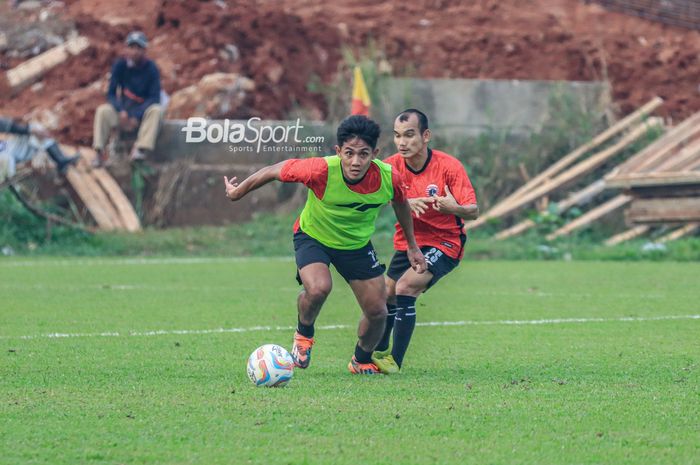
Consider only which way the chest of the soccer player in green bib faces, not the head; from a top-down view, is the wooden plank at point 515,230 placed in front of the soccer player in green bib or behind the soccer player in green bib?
behind

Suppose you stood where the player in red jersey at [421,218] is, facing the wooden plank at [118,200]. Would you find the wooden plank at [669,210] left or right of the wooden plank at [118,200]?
right

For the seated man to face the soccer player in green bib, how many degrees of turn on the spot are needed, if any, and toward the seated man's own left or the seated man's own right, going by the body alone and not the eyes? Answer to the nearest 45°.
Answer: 0° — they already face them

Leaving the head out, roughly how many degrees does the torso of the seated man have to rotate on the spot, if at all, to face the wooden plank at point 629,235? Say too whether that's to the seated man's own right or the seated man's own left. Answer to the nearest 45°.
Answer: approximately 90° to the seated man's own left

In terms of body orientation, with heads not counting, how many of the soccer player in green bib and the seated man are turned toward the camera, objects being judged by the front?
2

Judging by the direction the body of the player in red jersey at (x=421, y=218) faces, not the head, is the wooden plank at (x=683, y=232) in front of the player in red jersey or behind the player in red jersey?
behind

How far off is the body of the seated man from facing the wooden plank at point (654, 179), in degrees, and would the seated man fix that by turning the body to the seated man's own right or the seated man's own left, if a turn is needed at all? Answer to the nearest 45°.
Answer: approximately 90° to the seated man's own left

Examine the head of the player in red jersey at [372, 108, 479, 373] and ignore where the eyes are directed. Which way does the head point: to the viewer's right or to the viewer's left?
to the viewer's left

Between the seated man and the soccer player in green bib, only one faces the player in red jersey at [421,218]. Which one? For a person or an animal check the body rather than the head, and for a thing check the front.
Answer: the seated man
